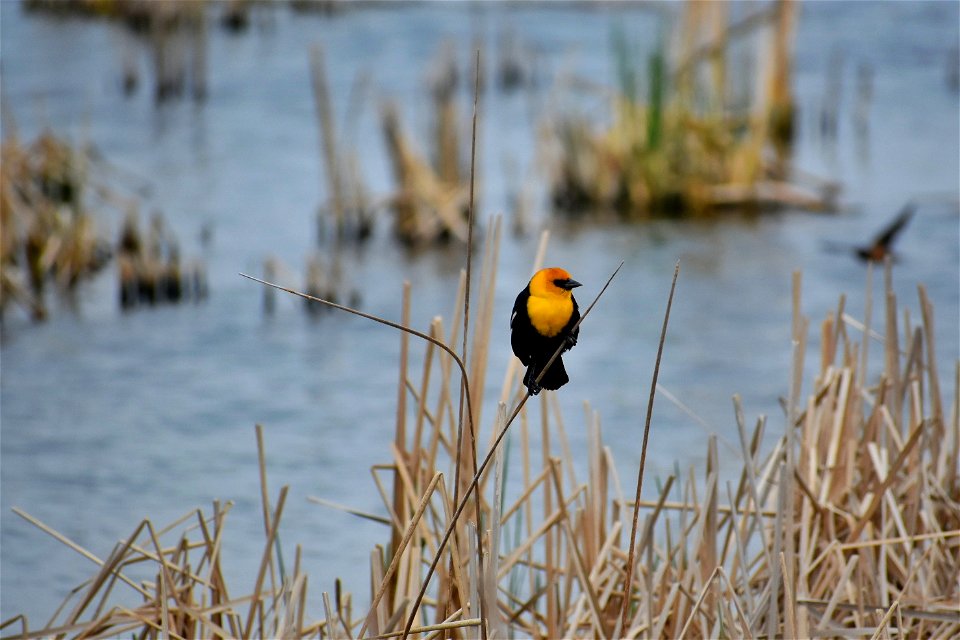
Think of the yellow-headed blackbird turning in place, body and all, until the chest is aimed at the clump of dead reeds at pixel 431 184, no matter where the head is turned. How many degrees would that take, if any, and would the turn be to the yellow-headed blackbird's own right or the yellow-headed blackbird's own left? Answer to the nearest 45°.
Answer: approximately 135° to the yellow-headed blackbird's own left

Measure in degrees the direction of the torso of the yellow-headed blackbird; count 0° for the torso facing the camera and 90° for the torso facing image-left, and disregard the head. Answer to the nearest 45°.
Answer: approximately 315°

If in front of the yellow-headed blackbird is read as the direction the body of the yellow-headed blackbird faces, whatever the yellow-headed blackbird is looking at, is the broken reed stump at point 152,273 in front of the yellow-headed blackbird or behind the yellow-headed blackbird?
behind

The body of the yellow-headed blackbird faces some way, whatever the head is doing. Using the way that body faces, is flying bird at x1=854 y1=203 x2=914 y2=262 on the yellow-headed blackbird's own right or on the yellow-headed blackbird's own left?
on the yellow-headed blackbird's own left
